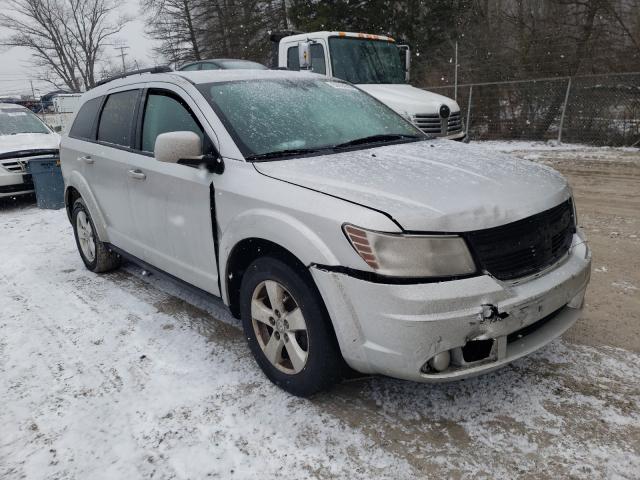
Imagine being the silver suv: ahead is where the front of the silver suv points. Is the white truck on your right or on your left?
on your left

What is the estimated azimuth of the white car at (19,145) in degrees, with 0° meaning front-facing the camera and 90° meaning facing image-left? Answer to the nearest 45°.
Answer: approximately 315°

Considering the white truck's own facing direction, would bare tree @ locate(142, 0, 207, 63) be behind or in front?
behind

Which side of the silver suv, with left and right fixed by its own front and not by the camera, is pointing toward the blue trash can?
back

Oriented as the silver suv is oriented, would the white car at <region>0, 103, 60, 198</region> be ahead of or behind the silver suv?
behind

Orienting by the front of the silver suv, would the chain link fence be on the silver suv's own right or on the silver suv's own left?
on the silver suv's own left

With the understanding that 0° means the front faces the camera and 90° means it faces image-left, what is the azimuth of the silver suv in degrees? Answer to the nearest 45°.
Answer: approximately 315°

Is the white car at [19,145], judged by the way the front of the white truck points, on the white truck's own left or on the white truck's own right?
on the white truck's own right

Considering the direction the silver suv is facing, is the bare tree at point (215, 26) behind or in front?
behind
